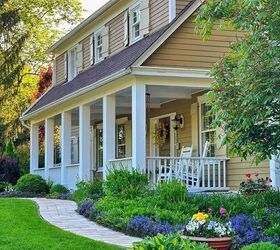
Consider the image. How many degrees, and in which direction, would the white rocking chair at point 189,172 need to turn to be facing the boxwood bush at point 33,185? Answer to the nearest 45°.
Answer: approximately 45° to its right

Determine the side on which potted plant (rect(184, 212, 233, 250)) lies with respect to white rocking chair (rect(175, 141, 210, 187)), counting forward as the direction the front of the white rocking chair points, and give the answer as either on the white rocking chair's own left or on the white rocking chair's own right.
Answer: on the white rocking chair's own left

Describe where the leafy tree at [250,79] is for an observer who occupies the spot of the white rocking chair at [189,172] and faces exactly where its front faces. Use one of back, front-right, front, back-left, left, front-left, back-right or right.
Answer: left

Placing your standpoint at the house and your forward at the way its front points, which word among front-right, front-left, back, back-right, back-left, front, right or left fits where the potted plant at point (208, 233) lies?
front-left

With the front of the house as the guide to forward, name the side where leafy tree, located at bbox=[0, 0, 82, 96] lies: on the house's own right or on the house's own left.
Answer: on the house's own right
